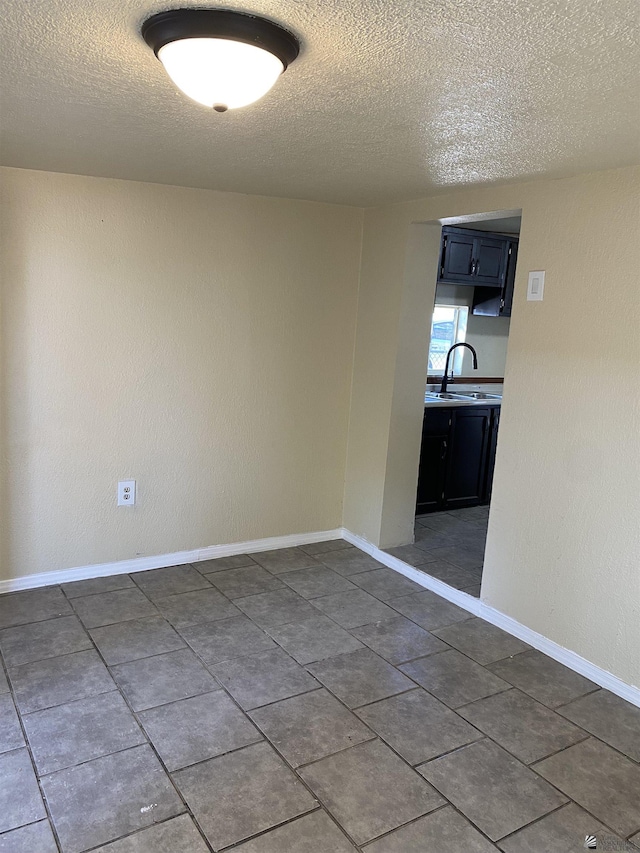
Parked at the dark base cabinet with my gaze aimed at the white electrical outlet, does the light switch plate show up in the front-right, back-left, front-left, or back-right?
front-left

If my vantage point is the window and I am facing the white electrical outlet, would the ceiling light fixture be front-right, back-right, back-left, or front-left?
front-left

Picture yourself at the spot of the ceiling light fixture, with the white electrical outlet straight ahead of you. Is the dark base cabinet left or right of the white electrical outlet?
right

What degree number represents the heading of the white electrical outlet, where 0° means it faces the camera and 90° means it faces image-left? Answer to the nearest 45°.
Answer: approximately 0°

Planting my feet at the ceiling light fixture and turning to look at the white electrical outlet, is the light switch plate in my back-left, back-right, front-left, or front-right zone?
front-right

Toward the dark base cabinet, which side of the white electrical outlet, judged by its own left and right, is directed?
left

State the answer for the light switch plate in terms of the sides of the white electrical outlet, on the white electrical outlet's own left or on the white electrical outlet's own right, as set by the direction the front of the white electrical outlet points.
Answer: on the white electrical outlet's own left

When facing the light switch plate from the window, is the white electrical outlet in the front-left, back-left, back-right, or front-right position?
front-right

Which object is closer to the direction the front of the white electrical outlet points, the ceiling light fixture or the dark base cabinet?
the ceiling light fixture

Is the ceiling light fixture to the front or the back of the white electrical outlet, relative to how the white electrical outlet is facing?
to the front

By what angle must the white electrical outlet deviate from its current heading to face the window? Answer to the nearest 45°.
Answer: approximately 135° to its left

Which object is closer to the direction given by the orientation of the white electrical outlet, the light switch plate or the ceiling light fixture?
the ceiling light fixture

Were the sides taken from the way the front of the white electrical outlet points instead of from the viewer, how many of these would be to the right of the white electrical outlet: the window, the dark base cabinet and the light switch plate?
0
